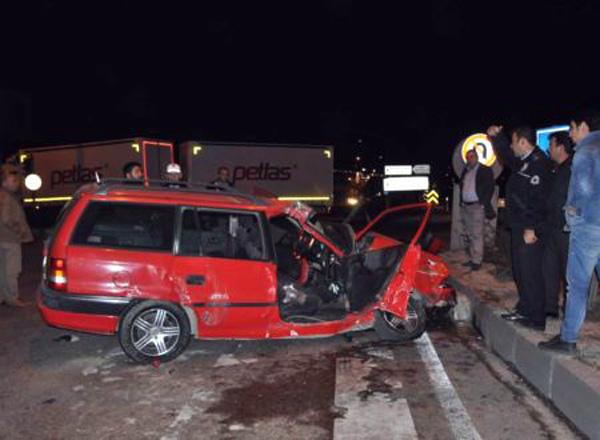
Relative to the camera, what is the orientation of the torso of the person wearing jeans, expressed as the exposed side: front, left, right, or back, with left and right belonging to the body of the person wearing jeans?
left

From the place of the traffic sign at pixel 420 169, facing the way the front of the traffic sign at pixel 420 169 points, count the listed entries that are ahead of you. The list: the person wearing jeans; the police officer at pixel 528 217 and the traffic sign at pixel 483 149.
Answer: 3

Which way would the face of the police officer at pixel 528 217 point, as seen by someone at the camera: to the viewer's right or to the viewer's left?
to the viewer's left

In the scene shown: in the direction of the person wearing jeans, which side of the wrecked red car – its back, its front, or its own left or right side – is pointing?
front

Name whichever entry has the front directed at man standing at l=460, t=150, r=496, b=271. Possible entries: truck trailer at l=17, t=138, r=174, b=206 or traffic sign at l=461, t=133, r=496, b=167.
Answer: the traffic sign

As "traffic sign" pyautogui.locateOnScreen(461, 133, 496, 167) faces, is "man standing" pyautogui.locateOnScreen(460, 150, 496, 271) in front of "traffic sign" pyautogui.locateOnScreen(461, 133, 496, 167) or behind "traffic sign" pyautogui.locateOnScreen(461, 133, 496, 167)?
in front

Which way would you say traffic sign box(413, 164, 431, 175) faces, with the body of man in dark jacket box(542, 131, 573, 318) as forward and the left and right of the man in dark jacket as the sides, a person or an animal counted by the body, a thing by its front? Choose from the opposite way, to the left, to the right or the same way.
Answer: to the left

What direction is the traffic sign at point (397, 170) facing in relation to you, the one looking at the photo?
facing the viewer

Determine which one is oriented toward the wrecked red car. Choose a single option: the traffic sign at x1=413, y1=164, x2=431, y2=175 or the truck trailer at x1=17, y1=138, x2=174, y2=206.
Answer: the traffic sign

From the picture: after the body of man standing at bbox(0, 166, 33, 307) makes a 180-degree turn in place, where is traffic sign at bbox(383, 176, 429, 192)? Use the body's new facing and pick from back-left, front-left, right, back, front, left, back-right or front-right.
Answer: back-right

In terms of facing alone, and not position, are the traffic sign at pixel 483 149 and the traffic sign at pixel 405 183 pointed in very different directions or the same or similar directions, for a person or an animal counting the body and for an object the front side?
same or similar directions

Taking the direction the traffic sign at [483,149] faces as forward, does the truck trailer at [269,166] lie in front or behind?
behind

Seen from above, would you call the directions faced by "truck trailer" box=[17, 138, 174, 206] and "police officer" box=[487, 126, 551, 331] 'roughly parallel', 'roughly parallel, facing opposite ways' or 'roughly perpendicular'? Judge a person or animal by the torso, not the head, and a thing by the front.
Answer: roughly parallel

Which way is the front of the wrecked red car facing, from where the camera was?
facing to the right of the viewer

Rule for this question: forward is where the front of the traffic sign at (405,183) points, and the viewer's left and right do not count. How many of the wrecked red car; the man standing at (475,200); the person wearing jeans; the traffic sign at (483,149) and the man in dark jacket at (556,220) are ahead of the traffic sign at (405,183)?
5

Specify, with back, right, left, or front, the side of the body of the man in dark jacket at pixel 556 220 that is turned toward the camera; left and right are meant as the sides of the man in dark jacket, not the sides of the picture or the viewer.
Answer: left

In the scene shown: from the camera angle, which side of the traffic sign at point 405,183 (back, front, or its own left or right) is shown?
front

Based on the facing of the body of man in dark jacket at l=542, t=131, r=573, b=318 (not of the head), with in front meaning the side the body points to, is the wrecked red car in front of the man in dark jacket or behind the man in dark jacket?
in front
